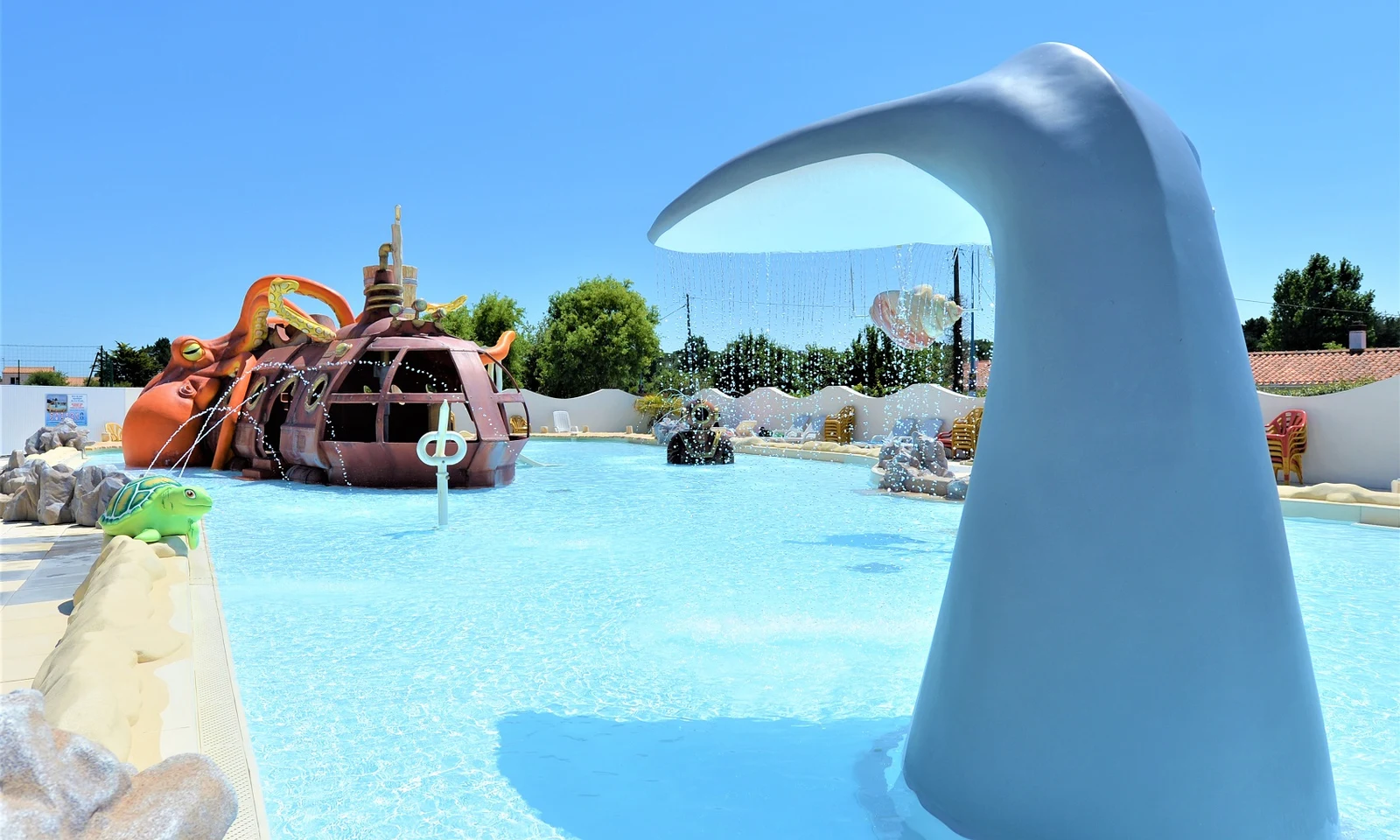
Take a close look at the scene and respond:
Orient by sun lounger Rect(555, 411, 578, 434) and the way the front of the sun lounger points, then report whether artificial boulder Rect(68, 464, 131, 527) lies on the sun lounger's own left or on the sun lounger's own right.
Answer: on the sun lounger's own right

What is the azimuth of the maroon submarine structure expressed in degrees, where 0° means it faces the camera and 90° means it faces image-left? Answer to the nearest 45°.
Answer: approximately 315°

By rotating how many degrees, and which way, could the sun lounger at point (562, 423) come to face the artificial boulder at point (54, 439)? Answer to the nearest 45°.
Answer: approximately 90° to its right

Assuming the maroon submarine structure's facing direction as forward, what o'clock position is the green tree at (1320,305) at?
The green tree is roughly at 10 o'clock from the maroon submarine structure.

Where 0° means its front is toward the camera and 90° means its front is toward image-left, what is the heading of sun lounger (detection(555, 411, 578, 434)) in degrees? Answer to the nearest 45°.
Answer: approximately 315°

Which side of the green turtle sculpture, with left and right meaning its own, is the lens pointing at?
right

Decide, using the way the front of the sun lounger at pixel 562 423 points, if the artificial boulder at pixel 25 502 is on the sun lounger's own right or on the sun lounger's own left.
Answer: on the sun lounger's own right

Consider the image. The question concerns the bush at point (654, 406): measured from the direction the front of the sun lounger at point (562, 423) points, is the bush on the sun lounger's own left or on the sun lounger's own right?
on the sun lounger's own left

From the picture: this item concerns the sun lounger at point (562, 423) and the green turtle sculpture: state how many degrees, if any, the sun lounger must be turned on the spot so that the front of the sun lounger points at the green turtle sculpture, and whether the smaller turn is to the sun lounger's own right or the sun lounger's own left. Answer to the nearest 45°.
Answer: approximately 45° to the sun lounger's own right
